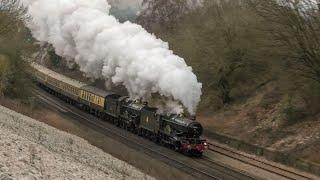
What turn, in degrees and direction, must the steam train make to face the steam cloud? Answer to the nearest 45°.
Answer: approximately 180°

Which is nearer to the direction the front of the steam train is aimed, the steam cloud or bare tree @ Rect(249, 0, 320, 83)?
the bare tree

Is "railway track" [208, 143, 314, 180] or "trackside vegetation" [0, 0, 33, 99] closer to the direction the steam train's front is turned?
the railway track

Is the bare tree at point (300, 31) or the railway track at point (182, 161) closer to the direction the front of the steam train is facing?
the railway track

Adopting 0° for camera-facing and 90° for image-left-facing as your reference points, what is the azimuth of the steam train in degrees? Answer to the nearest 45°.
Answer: approximately 315°

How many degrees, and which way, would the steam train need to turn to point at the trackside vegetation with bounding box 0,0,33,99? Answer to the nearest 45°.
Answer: approximately 180°
